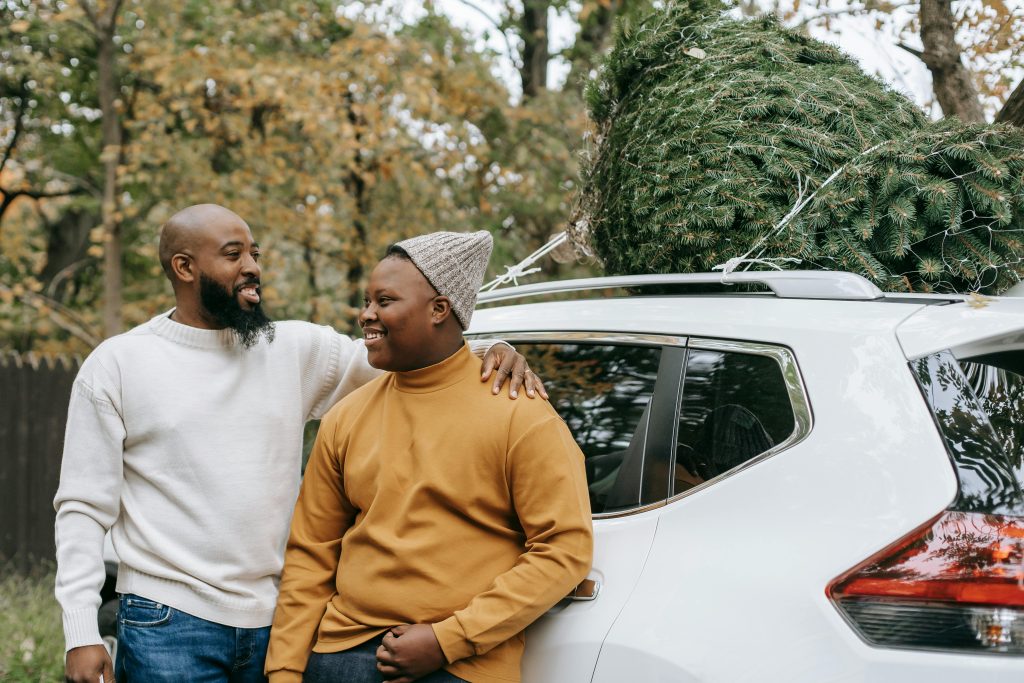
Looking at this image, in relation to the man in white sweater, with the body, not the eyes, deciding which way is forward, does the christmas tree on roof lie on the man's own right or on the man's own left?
on the man's own left

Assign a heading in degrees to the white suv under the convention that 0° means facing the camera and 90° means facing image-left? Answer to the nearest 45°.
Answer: approximately 135°

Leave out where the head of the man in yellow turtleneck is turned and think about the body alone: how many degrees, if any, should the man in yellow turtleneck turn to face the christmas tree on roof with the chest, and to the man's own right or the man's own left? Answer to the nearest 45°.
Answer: approximately 180°

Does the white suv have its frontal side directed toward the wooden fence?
yes

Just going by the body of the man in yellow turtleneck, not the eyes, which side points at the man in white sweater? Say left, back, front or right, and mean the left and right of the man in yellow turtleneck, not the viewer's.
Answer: right

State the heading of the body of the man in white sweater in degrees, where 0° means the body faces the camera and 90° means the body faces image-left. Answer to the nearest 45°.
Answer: approximately 315°

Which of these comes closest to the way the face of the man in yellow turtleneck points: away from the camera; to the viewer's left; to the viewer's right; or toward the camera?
to the viewer's left

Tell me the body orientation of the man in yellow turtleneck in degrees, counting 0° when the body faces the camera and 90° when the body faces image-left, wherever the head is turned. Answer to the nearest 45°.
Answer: approximately 45°

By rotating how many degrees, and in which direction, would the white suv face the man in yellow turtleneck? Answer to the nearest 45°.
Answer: approximately 45° to its left
